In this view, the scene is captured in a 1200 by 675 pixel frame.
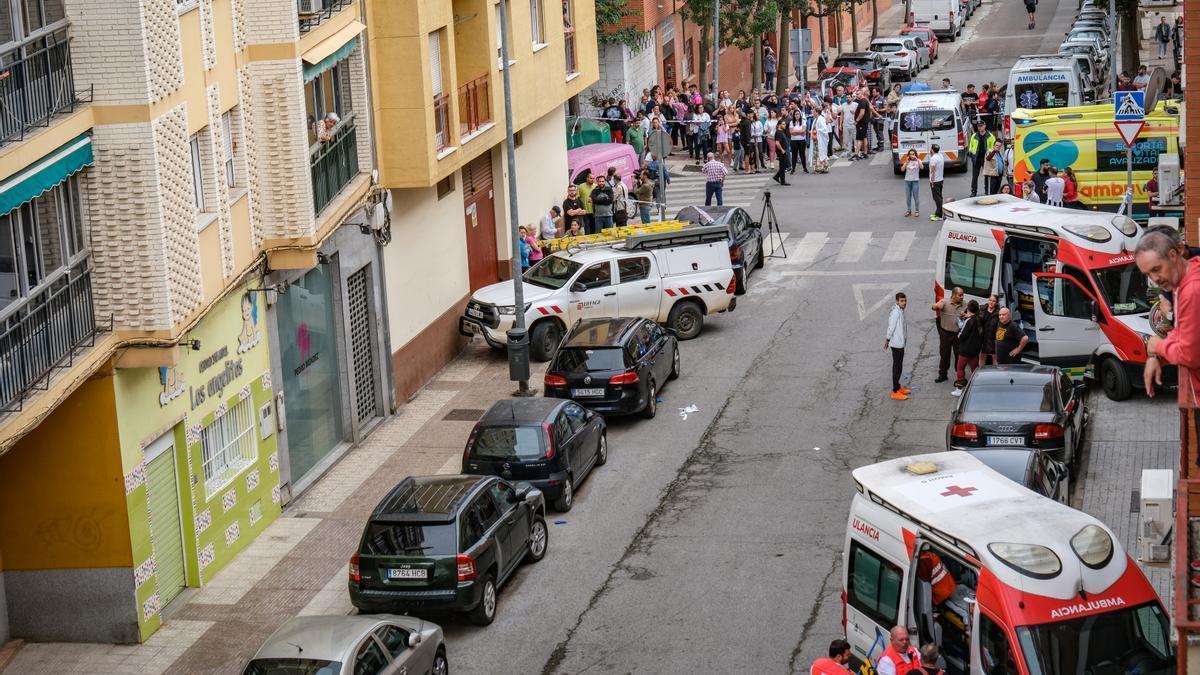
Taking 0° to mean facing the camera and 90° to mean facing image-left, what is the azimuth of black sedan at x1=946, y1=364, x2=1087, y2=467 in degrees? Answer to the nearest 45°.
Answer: approximately 180°

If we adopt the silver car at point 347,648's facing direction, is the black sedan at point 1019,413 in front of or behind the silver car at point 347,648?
in front

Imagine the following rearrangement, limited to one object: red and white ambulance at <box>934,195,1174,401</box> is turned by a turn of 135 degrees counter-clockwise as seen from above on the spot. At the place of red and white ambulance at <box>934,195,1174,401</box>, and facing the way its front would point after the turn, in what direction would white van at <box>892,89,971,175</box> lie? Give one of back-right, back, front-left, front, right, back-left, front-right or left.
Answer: front

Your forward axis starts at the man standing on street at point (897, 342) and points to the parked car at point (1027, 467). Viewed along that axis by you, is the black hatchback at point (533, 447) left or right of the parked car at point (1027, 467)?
right

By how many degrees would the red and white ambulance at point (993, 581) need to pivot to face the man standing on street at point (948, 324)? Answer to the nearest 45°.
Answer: approximately 135° to its left

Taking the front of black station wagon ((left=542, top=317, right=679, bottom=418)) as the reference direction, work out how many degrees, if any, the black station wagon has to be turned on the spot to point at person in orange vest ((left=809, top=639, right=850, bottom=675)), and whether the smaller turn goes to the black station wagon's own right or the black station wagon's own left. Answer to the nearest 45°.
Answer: approximately 135° to the black station wagon's own right

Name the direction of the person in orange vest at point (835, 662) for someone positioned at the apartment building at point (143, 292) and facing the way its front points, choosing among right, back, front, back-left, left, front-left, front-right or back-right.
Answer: front

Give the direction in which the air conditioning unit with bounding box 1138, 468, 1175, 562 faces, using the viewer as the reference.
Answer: facing to the left of the viewer

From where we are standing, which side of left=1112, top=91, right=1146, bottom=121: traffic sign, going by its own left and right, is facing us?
front

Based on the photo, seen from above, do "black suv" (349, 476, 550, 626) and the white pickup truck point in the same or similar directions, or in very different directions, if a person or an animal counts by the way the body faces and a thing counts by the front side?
very different directions

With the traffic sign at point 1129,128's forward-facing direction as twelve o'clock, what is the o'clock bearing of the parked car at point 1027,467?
The parked car is roughly at 12 o'clock from the traffic sign.

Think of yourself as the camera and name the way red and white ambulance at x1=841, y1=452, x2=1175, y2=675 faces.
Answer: facing the viewer and to the right of the viewer

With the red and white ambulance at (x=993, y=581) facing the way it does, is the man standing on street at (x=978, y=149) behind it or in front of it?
behind

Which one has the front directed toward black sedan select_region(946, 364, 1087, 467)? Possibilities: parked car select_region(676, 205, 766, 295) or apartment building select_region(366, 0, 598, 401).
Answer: the apartment building

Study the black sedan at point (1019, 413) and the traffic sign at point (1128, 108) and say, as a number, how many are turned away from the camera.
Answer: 1
